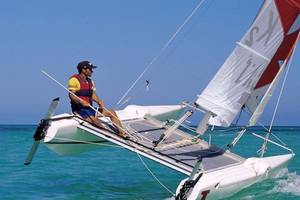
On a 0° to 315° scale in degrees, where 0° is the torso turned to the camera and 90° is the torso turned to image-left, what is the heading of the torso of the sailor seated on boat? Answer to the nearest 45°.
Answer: approximately 315°
